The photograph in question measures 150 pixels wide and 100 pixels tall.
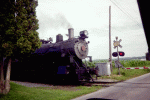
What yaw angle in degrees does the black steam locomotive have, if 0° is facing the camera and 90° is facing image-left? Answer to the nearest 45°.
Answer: approximately 315°

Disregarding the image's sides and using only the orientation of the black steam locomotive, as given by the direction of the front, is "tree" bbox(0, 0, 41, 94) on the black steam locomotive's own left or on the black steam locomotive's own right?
on the black steam locomotive's own right
